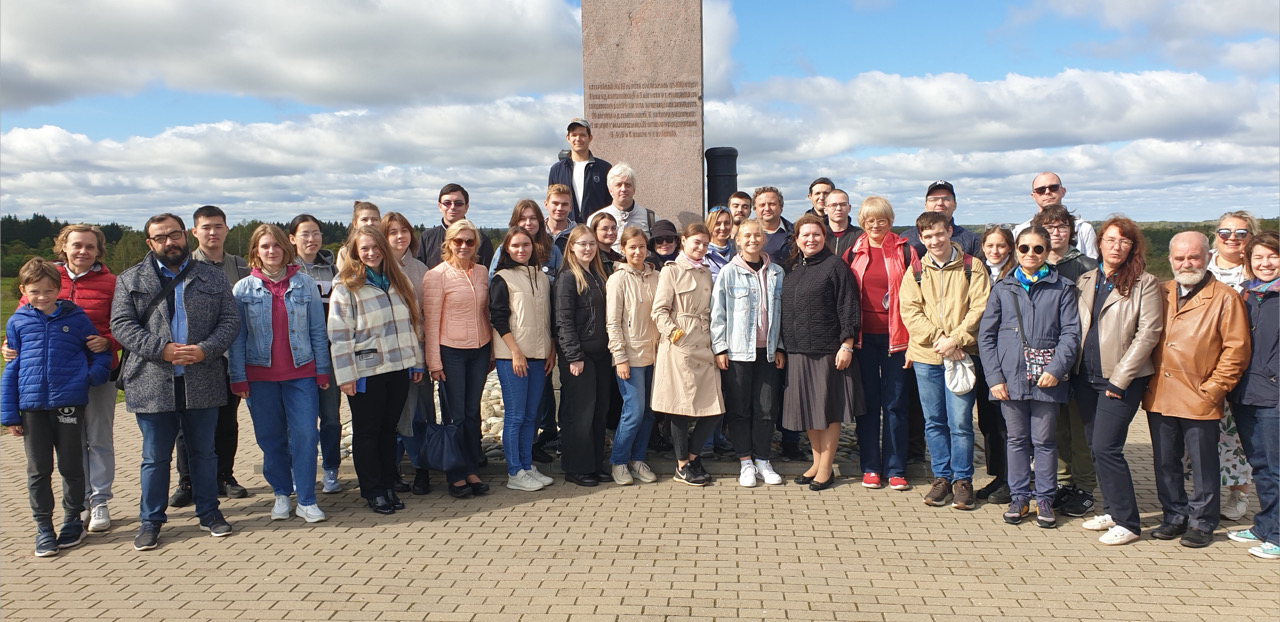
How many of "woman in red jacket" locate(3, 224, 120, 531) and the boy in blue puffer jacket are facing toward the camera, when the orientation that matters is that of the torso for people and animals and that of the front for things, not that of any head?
2

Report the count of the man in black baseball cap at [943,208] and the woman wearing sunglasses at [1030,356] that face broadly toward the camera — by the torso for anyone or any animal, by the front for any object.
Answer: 2

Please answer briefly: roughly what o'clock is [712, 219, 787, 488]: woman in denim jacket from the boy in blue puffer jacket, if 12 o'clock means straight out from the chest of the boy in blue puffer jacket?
The woman in denim jacket is roughly at 10 o'clock from the boy in blue puffer jacket.

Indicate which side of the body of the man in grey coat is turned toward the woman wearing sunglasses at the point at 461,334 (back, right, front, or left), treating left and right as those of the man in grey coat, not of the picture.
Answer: left

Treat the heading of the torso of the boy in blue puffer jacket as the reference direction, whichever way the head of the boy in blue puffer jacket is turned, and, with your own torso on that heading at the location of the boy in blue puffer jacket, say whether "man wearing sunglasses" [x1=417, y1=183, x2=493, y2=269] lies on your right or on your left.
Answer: on your left

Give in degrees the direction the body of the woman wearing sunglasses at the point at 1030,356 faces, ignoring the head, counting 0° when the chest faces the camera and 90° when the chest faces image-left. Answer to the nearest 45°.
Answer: approximately 0°

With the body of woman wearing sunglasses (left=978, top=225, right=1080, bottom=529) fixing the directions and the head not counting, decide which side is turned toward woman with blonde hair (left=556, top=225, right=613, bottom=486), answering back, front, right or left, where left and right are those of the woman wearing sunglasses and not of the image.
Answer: right
